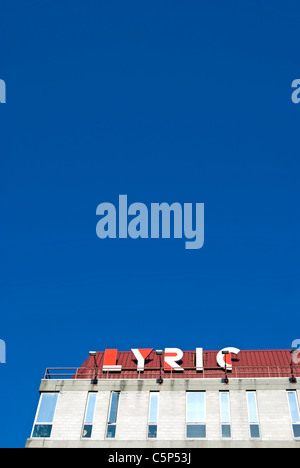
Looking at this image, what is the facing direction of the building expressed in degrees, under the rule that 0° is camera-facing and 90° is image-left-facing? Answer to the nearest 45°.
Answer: approximately 0°
